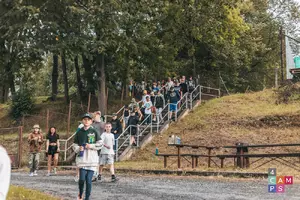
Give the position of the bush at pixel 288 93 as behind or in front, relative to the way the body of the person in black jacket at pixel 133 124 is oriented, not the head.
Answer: behind

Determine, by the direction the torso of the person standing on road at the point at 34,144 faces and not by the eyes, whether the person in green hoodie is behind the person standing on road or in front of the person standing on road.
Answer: in front

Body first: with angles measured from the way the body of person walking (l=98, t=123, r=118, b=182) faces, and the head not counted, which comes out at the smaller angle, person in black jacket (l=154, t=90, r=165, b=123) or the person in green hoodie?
the person in green hoodie

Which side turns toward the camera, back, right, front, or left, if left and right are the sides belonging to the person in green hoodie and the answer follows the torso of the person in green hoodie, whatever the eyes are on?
front

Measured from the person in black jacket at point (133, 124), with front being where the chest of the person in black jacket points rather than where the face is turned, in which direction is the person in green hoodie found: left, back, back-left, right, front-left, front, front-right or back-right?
front-left

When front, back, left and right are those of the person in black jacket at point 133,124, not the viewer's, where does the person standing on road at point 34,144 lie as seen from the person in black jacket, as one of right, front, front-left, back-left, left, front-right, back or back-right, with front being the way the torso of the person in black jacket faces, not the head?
front

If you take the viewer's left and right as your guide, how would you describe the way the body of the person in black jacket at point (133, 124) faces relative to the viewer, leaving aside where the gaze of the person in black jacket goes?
facing the viewer and to the left of the viewer

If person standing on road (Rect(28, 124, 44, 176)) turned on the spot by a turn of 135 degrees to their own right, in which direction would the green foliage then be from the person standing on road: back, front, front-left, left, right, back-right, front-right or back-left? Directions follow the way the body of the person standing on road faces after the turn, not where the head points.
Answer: front-right

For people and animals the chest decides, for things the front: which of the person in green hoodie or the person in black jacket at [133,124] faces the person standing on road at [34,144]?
the person in black jacket

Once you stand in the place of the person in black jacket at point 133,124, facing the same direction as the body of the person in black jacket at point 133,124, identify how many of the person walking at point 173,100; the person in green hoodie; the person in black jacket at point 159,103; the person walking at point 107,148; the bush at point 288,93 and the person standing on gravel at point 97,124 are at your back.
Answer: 3

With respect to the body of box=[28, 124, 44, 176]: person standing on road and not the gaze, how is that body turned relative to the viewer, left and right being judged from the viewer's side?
facing the viewer

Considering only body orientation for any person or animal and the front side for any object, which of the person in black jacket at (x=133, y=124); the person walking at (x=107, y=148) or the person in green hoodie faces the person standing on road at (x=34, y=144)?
the person in black jacket

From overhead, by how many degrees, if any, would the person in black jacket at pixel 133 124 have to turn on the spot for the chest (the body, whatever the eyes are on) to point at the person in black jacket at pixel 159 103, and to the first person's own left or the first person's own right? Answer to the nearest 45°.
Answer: approximately 180°

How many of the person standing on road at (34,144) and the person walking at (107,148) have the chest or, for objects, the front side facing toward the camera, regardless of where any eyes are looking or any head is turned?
2

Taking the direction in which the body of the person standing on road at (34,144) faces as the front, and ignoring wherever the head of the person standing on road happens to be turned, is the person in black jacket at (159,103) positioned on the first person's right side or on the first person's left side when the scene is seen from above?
on the first person's left side

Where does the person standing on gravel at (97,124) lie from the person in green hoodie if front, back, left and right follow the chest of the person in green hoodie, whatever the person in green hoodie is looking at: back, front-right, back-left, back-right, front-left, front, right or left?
back
